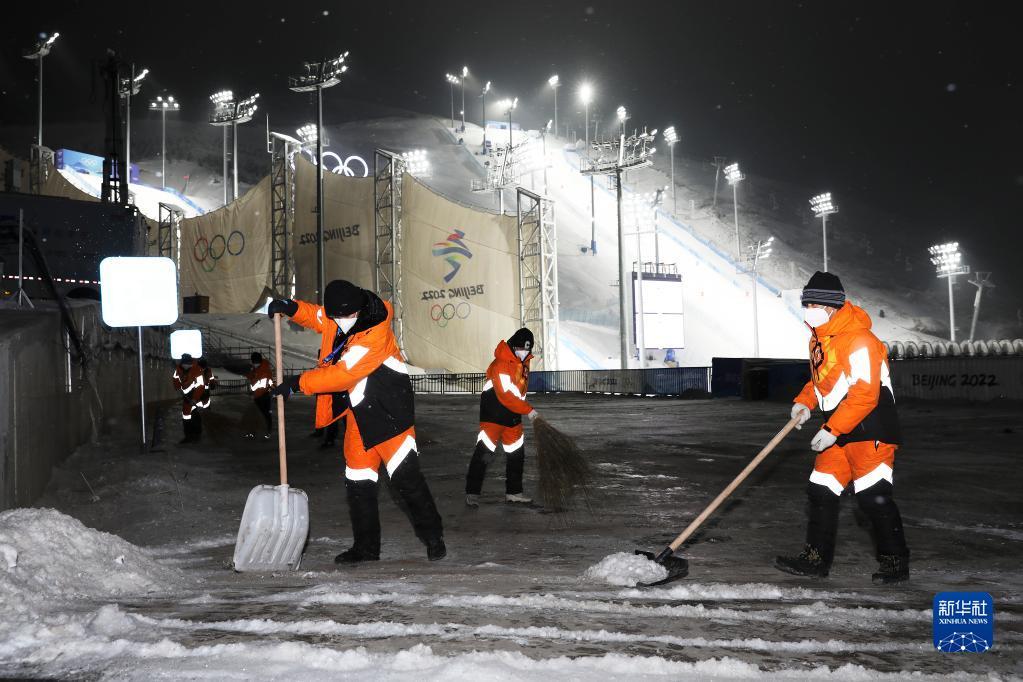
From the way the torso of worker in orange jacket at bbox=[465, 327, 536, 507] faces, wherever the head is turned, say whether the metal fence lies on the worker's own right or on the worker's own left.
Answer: on the worker's own left

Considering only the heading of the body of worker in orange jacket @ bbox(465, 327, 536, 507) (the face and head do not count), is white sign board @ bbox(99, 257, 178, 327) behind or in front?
behind

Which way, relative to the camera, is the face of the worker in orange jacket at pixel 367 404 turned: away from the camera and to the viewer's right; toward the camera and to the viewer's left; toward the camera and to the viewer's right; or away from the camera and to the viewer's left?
toward the camera and to the viewer's left

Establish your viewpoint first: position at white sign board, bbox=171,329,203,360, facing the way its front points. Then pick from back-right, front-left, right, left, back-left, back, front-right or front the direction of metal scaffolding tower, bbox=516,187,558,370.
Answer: back-left

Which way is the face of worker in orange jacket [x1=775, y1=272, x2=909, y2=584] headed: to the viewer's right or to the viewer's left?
to the viewer's left

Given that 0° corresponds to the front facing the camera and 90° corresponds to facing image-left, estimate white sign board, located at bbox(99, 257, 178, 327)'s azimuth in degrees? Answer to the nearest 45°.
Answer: approximately 0°

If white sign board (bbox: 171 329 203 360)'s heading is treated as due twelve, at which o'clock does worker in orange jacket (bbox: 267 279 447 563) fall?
The worker in orange jacket is roughly at 12 o'clock from the white sign board.

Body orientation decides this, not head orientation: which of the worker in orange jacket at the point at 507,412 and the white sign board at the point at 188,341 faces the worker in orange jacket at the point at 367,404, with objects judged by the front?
the white sign board

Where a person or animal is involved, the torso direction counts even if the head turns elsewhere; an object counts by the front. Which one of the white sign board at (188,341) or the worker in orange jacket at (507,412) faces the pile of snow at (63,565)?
the white sign board
